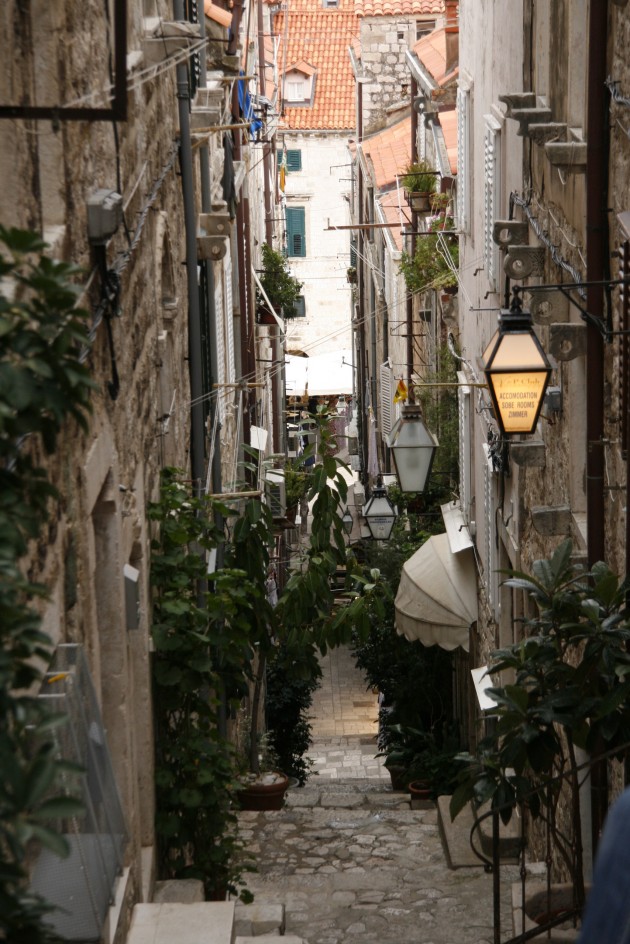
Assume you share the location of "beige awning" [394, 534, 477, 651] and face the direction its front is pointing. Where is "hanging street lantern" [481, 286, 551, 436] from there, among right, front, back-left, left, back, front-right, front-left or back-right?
left

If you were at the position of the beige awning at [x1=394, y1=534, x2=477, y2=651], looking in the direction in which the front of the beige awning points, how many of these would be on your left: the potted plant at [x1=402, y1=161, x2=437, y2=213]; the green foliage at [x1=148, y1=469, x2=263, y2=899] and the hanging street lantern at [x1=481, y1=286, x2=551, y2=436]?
2

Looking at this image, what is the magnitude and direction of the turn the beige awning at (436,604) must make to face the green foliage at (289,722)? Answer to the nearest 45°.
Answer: approximately 45° to its right

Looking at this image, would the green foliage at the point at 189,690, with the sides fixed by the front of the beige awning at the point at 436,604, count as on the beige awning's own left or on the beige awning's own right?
on the beige awning's own left

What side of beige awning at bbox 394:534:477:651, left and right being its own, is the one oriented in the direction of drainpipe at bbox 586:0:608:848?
left

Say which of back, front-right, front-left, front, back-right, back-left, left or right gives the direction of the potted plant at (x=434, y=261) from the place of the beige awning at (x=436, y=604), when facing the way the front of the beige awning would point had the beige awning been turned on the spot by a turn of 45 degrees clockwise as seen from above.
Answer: front-right

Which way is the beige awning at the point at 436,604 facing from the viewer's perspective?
to the viewer's left

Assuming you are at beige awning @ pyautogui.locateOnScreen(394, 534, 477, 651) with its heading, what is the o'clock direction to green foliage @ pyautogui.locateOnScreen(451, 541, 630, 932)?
The green foliage is roughly at 9 o'clock from the beige awning.

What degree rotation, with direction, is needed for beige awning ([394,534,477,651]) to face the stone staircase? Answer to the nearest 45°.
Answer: approximately 90° to its left

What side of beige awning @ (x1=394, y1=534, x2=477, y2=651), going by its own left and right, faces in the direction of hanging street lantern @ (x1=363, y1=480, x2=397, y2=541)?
right

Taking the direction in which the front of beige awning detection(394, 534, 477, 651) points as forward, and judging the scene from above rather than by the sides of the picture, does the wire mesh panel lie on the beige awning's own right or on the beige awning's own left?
on the beige awning's own left

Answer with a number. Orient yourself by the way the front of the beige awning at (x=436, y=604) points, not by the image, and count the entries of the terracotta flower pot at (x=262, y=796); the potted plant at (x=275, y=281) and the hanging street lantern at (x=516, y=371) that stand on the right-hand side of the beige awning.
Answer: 1

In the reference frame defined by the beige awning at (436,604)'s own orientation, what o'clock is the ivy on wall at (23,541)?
The ivy on wall is roughly at 9 o'clock from the beige awning.
